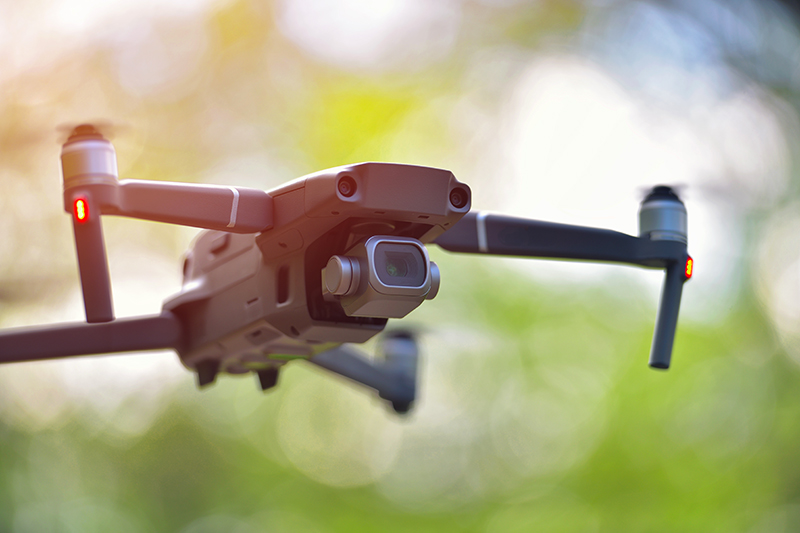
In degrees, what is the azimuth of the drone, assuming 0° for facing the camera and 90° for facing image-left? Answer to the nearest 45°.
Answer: approximately 315°
